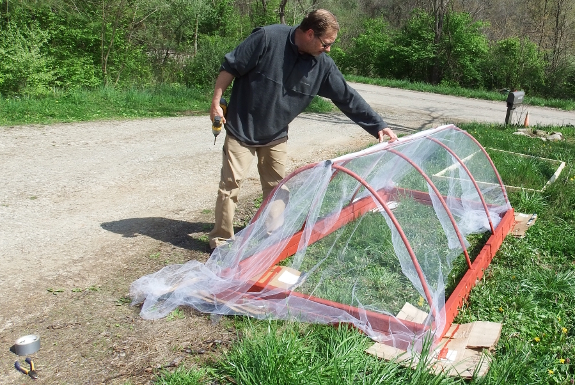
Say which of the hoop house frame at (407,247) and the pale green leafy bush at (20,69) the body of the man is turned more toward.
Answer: the hoop house frame

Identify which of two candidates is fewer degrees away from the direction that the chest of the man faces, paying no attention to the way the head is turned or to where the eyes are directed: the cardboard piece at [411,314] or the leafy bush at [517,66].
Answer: the cardboard piece

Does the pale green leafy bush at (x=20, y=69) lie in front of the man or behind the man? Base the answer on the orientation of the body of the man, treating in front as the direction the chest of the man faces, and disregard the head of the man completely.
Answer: behind

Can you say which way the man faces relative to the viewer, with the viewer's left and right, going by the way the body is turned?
facing the viewer and to the right of the viewer

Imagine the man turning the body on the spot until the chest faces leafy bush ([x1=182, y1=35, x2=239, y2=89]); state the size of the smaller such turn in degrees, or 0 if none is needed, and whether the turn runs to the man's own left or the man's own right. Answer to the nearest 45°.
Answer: approximately 135° to the man's own left

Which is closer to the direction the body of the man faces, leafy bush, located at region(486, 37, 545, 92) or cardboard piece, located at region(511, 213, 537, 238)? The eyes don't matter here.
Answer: the cardboard piece

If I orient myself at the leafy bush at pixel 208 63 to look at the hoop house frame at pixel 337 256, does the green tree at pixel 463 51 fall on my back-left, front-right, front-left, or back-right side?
back-left

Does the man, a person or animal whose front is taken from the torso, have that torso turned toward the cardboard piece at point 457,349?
yes

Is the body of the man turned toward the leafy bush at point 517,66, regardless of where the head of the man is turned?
no

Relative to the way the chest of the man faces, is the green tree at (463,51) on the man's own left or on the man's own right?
on the man's own left

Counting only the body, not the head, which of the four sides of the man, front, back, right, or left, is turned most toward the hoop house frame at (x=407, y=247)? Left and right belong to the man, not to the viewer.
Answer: front

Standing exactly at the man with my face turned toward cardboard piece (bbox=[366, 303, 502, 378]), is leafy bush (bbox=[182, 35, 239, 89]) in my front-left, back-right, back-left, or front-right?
back-left

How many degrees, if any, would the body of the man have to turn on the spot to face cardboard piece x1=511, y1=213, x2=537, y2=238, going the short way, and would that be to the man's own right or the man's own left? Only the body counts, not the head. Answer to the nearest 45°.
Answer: approximately 90° to the man's own left

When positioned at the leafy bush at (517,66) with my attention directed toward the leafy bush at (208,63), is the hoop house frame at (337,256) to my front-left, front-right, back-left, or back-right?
front-left
